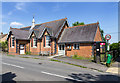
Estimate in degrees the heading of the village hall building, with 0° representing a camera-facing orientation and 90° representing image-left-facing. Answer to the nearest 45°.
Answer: approximately 45°
